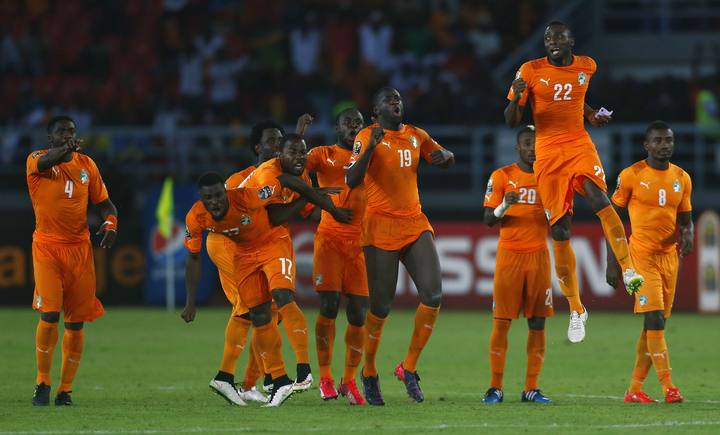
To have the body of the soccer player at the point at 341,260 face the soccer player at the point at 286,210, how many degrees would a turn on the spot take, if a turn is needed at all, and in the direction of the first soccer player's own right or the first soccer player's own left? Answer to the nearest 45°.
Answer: approximately 45° to the first soccer player's own right

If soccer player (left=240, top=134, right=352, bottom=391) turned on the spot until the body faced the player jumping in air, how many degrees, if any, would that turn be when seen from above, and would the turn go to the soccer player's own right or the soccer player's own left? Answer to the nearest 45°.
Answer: approximately 45° to the soccer player's own left

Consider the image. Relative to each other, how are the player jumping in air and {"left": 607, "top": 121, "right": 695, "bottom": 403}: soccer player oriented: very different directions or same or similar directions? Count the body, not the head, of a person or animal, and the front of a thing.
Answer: same or similar directions

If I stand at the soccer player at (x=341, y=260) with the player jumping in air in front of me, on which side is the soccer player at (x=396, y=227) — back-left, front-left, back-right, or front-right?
front-right

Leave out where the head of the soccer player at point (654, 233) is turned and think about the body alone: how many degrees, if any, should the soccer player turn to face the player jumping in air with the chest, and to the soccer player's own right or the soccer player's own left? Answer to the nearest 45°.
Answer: approximately 45° to the soccer player's own right

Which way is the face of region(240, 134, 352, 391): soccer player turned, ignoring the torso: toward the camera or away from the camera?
toward the camera

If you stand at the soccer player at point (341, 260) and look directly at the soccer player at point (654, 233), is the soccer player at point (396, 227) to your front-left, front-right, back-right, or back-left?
front-right

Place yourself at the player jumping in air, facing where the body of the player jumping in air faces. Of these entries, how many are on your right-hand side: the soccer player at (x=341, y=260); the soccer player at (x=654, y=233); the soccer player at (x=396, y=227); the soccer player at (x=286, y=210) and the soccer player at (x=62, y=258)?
4

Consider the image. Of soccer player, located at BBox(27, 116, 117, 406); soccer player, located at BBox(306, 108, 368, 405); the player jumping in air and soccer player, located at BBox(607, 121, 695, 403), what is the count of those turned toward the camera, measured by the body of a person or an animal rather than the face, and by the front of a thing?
4

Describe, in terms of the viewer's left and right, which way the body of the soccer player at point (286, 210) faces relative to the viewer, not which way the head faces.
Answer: facing the viewer and to the right of the viewer

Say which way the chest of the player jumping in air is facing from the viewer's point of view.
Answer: toward the camera

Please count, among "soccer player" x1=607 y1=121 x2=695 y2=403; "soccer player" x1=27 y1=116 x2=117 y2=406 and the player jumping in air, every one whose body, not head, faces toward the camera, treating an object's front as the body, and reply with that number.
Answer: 3

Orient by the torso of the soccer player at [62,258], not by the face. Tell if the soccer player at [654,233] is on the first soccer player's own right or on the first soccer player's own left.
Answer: on the first soccer player's own left

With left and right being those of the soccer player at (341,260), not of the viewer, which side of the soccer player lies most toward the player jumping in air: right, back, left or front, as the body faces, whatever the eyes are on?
left

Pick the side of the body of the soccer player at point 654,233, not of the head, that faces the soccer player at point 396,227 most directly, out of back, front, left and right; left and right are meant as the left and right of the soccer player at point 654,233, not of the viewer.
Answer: right

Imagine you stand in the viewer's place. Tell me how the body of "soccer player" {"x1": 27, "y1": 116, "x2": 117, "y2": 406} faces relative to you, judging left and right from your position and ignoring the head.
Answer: facing the viewer

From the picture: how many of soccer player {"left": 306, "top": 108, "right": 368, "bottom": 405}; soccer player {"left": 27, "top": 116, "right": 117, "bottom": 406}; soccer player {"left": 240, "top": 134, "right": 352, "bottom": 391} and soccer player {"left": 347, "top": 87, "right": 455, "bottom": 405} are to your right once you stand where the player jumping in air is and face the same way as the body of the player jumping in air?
4

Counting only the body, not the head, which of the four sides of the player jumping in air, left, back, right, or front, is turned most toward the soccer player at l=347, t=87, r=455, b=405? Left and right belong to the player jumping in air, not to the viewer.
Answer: right

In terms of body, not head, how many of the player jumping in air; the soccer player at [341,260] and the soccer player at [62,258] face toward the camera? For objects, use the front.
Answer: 3
